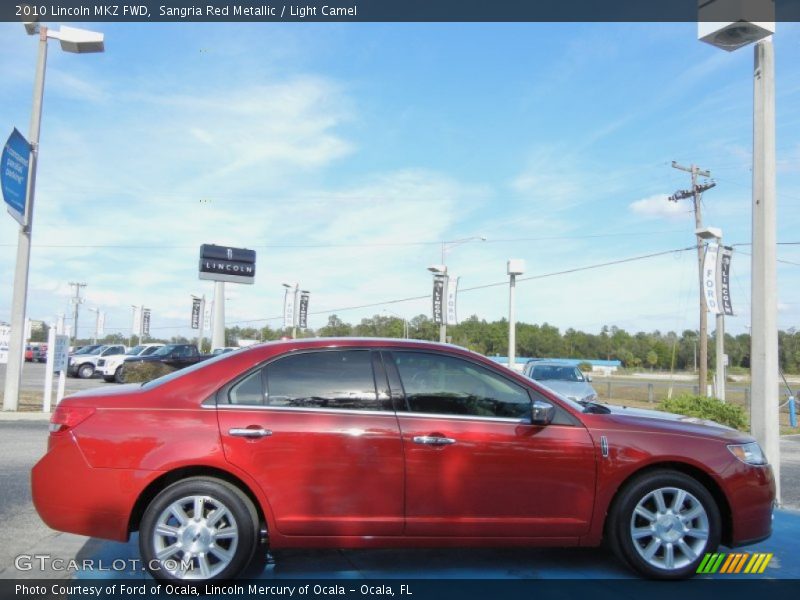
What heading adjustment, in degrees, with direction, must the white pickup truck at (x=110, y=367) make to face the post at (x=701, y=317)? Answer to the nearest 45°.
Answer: approximately 135° to its left

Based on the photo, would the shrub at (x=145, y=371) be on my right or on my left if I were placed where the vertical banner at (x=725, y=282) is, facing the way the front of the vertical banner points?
on my right

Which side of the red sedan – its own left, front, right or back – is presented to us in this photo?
right

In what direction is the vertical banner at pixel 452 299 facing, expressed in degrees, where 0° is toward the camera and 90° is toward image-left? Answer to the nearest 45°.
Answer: approximately 0°

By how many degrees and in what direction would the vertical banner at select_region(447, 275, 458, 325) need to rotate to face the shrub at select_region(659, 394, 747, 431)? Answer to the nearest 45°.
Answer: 0° — it already faces it

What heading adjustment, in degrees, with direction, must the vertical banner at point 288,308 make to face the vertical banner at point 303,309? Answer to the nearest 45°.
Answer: approximately 45° to its left

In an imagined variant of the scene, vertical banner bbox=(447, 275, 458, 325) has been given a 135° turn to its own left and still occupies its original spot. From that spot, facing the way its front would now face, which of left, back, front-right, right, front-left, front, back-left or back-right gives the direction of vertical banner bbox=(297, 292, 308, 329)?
left

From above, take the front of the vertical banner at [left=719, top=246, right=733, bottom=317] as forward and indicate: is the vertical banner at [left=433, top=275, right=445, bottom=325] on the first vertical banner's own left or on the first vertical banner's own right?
on the first vertical banner's own right

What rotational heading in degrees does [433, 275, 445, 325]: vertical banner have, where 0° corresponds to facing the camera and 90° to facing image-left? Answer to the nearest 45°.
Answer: approximately 0°

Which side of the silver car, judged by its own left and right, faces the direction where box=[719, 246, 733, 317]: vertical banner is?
left

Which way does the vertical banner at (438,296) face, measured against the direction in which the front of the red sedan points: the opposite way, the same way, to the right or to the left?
to the right
